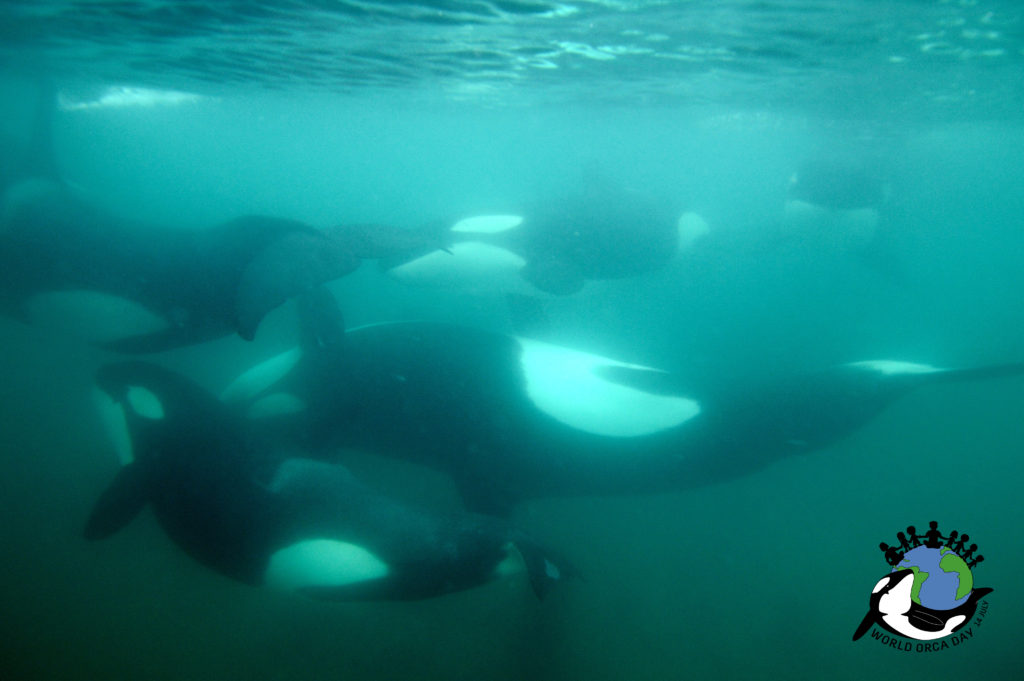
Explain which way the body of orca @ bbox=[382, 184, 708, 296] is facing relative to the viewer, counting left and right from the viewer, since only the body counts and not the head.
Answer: facing to the left of the viewer

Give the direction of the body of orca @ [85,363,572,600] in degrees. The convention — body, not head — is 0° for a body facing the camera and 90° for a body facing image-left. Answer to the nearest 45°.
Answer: approximately 90°

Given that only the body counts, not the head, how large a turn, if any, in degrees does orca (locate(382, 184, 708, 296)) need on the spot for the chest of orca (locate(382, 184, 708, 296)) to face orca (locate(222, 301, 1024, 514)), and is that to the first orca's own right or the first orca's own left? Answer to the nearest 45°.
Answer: approximately 90° to the first orca's own left

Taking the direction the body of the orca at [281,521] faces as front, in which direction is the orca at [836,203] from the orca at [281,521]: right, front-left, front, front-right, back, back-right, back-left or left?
back-right

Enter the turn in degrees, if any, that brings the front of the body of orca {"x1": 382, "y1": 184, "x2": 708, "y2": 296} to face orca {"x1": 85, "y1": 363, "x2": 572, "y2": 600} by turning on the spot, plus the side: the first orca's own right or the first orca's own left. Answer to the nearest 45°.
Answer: approximately 90° to the first orca's own left

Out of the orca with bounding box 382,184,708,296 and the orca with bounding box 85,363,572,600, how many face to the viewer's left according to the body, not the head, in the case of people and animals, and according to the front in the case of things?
2

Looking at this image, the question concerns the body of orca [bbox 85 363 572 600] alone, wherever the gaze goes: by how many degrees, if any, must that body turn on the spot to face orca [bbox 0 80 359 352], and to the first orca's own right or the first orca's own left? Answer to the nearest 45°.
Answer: approximately 45° to the first orca's own right

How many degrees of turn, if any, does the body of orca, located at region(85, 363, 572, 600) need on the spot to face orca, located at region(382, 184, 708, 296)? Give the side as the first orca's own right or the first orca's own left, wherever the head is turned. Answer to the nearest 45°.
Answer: approximately 135° to the first orca's own right
